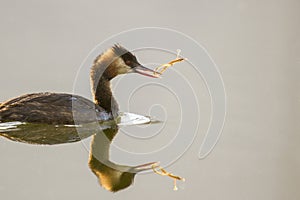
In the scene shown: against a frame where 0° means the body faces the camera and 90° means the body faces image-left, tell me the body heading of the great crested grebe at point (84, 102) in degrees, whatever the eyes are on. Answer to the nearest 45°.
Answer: approximately 270°
